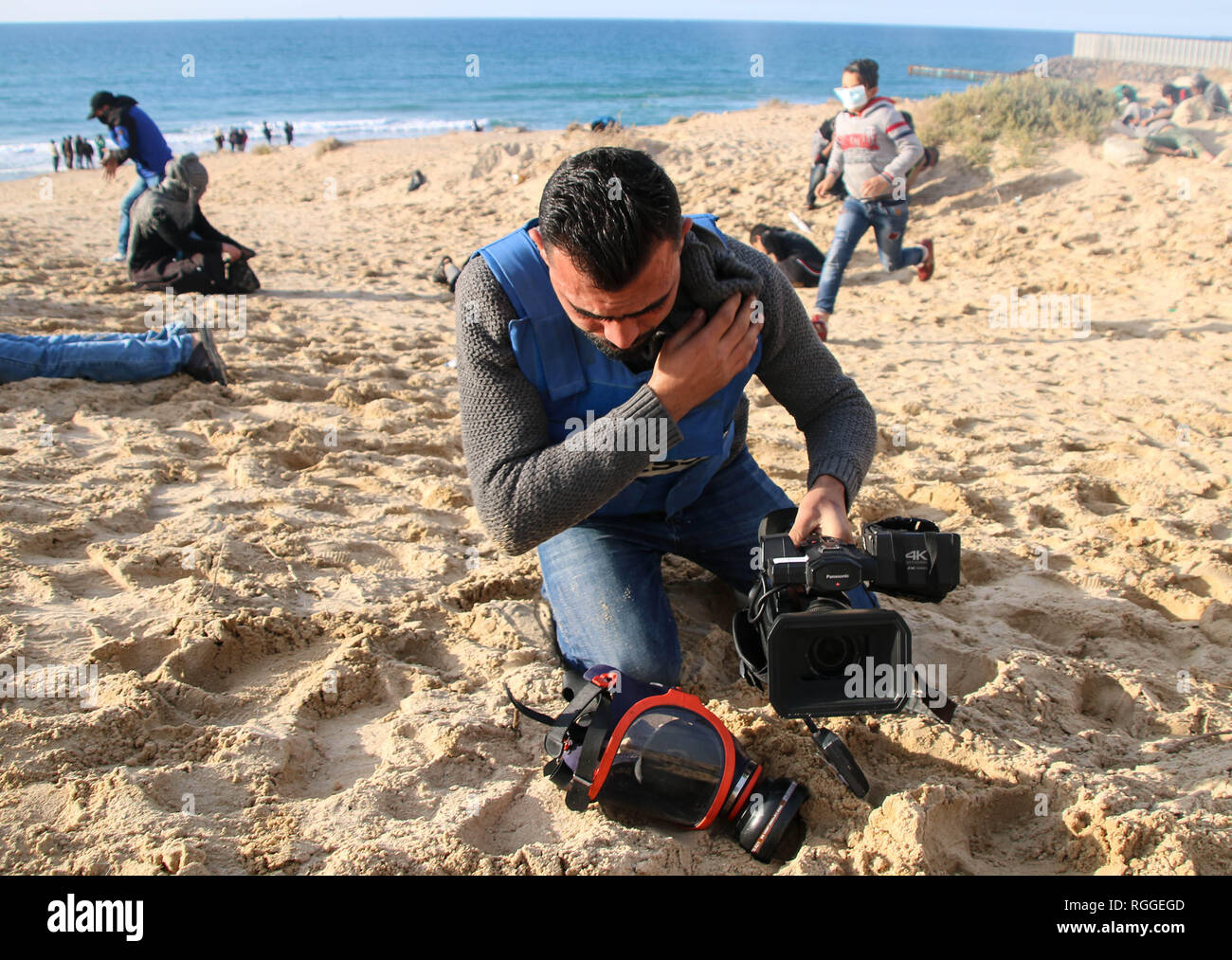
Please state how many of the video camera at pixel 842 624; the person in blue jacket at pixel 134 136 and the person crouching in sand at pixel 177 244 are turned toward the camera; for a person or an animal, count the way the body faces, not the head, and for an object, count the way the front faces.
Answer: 1

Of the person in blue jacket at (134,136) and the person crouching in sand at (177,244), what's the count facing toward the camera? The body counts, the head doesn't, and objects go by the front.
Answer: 0

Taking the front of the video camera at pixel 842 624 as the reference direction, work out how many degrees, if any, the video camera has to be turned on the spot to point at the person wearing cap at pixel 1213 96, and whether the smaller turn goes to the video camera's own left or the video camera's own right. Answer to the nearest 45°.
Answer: approximately 180°

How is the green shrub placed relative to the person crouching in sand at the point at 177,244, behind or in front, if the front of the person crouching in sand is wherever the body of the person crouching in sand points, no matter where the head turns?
in front

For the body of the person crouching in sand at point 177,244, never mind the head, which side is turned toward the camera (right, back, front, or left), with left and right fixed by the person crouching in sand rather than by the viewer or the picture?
right

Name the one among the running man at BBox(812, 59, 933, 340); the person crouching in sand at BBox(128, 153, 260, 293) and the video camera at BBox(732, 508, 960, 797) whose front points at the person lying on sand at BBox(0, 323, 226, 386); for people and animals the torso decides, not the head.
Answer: the running man

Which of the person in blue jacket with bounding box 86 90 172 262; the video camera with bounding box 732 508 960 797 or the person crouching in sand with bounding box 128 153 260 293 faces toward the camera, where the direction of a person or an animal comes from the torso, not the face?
the video camera

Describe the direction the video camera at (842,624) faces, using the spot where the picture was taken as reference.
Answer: facing the viewer

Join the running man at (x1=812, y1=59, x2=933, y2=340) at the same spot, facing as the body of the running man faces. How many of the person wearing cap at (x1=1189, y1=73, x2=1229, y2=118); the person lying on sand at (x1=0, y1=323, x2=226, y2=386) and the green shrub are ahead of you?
1

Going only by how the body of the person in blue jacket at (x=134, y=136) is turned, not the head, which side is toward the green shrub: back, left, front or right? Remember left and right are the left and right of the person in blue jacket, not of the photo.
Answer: back
